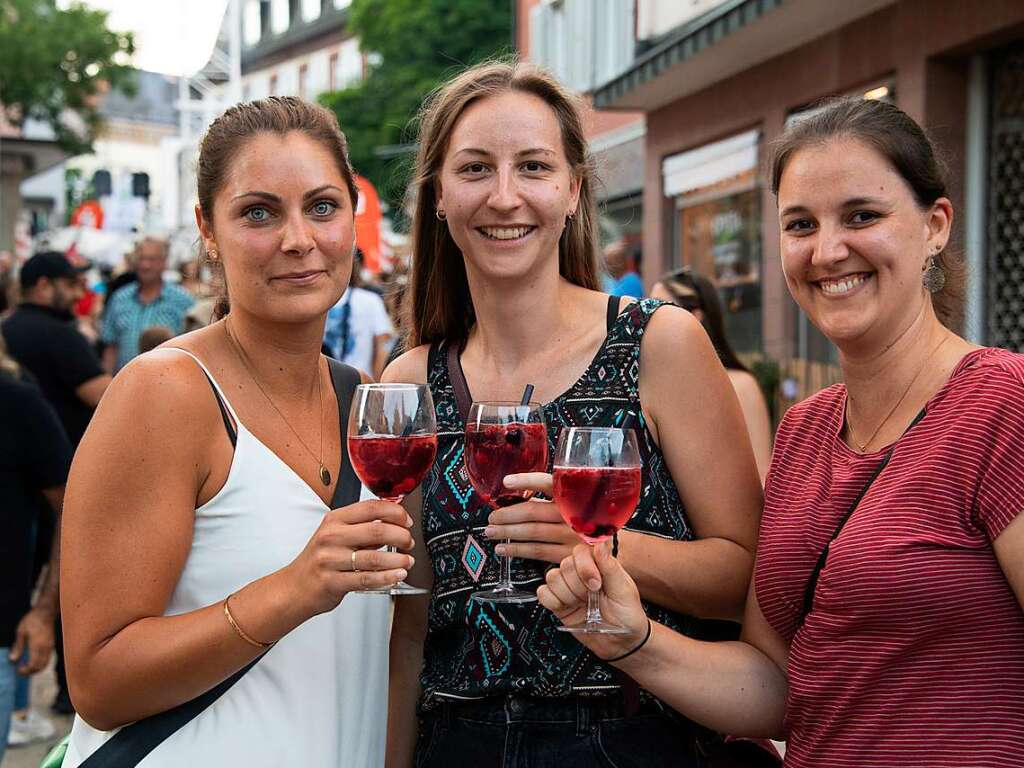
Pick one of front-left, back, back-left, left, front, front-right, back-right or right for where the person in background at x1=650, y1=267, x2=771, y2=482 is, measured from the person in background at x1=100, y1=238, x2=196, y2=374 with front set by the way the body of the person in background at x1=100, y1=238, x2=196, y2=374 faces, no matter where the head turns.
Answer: front-left

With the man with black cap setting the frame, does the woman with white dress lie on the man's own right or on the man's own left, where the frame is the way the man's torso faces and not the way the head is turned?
on the man's own right

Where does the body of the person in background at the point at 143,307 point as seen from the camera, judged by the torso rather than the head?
toward the camera

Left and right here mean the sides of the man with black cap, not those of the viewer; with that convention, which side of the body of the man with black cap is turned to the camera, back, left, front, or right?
right

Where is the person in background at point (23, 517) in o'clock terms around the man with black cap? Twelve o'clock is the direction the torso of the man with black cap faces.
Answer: The person in background is roughly at 3 o'clock from the man with black cap.

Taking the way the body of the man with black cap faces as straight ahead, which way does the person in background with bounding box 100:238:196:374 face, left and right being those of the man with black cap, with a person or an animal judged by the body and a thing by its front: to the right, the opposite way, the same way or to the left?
to the right

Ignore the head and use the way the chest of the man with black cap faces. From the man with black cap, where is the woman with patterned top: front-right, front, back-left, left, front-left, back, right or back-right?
right

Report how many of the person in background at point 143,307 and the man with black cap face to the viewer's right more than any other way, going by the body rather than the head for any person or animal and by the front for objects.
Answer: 1

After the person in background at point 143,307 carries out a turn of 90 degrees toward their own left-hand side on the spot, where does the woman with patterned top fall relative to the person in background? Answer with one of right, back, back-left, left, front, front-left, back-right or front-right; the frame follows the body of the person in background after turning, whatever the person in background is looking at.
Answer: right

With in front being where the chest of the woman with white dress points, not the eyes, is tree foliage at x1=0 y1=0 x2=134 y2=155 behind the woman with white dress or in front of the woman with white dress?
behind

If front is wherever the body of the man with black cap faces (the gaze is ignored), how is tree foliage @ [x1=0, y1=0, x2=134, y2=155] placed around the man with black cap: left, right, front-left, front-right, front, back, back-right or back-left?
left

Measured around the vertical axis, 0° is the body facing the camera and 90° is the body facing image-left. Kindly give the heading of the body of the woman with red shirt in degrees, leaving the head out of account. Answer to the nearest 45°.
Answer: approximately 45°
